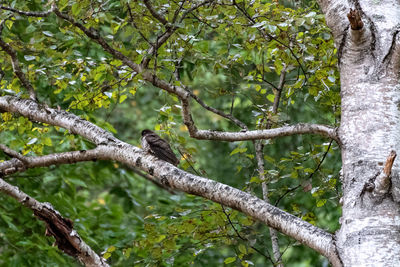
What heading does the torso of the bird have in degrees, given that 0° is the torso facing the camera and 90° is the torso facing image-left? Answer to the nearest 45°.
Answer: approximately 90°
